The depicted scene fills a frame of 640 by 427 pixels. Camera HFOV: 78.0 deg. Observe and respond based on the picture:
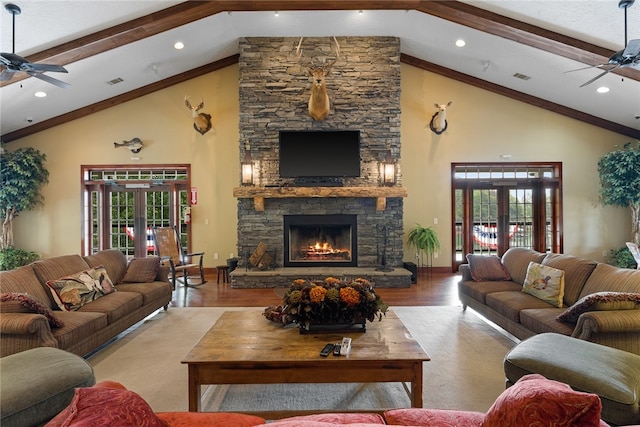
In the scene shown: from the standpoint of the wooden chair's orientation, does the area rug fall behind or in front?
in front

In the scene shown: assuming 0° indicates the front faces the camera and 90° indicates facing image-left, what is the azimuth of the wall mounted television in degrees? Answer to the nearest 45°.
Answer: approximately 0°

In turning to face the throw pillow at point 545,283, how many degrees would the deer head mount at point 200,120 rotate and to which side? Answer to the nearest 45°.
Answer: approximately 90° to its left

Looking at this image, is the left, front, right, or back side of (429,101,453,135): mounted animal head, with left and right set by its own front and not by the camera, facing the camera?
front

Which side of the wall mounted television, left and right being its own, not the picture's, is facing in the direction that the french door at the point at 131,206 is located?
right

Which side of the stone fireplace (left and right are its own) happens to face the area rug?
front

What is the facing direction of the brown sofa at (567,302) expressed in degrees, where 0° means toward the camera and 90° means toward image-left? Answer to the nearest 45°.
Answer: approximately 45°

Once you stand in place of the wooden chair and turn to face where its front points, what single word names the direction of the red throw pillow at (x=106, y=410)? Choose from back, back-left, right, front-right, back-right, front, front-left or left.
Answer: front-right

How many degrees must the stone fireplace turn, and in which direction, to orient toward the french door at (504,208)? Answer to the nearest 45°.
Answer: approximately 90° to its left

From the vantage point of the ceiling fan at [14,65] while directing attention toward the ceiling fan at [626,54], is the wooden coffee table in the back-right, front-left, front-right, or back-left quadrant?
front-right

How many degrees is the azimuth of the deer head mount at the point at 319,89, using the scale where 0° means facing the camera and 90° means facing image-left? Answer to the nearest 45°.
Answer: approximately 0°

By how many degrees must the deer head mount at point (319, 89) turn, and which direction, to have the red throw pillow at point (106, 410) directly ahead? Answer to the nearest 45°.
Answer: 0° — it already faces it

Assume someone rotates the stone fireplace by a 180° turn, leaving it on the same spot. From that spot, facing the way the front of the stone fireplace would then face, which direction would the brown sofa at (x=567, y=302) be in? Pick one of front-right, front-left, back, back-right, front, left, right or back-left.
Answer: back-right

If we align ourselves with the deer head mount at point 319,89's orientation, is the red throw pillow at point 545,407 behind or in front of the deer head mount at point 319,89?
in front

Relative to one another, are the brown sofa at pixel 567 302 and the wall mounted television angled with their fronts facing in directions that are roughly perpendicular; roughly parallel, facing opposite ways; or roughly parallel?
roughly perpendicular

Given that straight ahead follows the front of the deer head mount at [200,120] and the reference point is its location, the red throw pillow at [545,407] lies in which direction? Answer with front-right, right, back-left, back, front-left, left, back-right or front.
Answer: front-left

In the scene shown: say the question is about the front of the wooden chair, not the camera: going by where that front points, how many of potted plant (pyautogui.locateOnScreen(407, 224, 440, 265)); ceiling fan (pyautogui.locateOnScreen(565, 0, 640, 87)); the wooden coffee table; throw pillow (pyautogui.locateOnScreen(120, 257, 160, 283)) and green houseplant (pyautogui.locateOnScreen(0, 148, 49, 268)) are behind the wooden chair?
1

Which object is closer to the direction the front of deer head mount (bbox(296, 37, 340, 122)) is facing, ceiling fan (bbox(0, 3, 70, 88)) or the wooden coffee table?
the wooden coffee table

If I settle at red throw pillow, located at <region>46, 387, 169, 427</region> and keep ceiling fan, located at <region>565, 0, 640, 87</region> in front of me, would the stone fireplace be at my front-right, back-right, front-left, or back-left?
front-left
